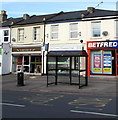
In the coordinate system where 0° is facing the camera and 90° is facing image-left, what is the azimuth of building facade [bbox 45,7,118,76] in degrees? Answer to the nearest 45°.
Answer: approximately 0°

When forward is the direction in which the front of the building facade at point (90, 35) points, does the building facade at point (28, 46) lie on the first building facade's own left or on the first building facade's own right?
on the first building facade's own right
